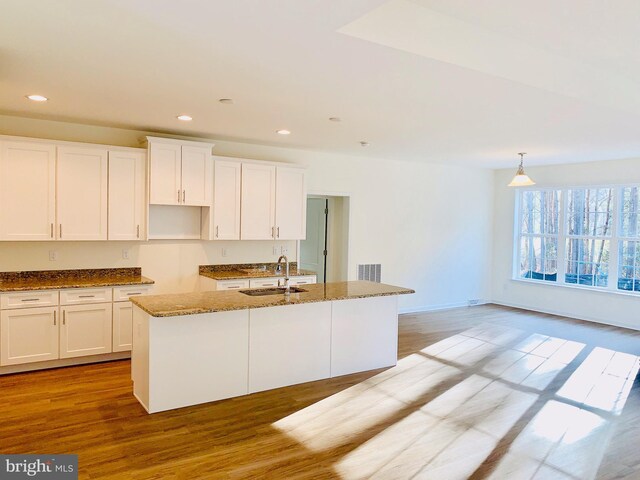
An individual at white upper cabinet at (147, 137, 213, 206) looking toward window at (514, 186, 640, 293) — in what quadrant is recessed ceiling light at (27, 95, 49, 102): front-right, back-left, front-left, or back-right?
back-right

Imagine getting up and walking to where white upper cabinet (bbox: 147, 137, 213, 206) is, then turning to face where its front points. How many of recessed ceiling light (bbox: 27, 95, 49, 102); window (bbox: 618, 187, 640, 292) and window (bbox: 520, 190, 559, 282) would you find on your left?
2

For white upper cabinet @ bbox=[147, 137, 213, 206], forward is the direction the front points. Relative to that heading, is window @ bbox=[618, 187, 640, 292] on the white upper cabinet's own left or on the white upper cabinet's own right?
on the white upper cabinet's own left

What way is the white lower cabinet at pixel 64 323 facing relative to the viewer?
toward the camera

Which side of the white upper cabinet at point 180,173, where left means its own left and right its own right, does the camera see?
front

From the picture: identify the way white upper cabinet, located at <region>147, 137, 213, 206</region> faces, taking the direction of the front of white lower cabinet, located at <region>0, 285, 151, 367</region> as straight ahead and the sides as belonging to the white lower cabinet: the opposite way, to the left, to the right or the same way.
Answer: the same way

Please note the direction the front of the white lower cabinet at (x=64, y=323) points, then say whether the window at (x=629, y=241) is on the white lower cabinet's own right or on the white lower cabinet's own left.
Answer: on the white lower cabinet's own left

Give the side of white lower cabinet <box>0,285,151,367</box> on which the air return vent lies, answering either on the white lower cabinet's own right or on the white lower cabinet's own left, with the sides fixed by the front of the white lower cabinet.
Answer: on the white lower cabinet's own left

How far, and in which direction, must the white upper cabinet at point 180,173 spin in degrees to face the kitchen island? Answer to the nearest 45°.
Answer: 0° — it already faces it

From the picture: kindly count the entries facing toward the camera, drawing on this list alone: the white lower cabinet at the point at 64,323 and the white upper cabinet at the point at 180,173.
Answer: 2

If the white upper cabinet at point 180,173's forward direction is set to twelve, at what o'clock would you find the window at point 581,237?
The window is roughly at 9 o'clock from the white upper cabinet.
